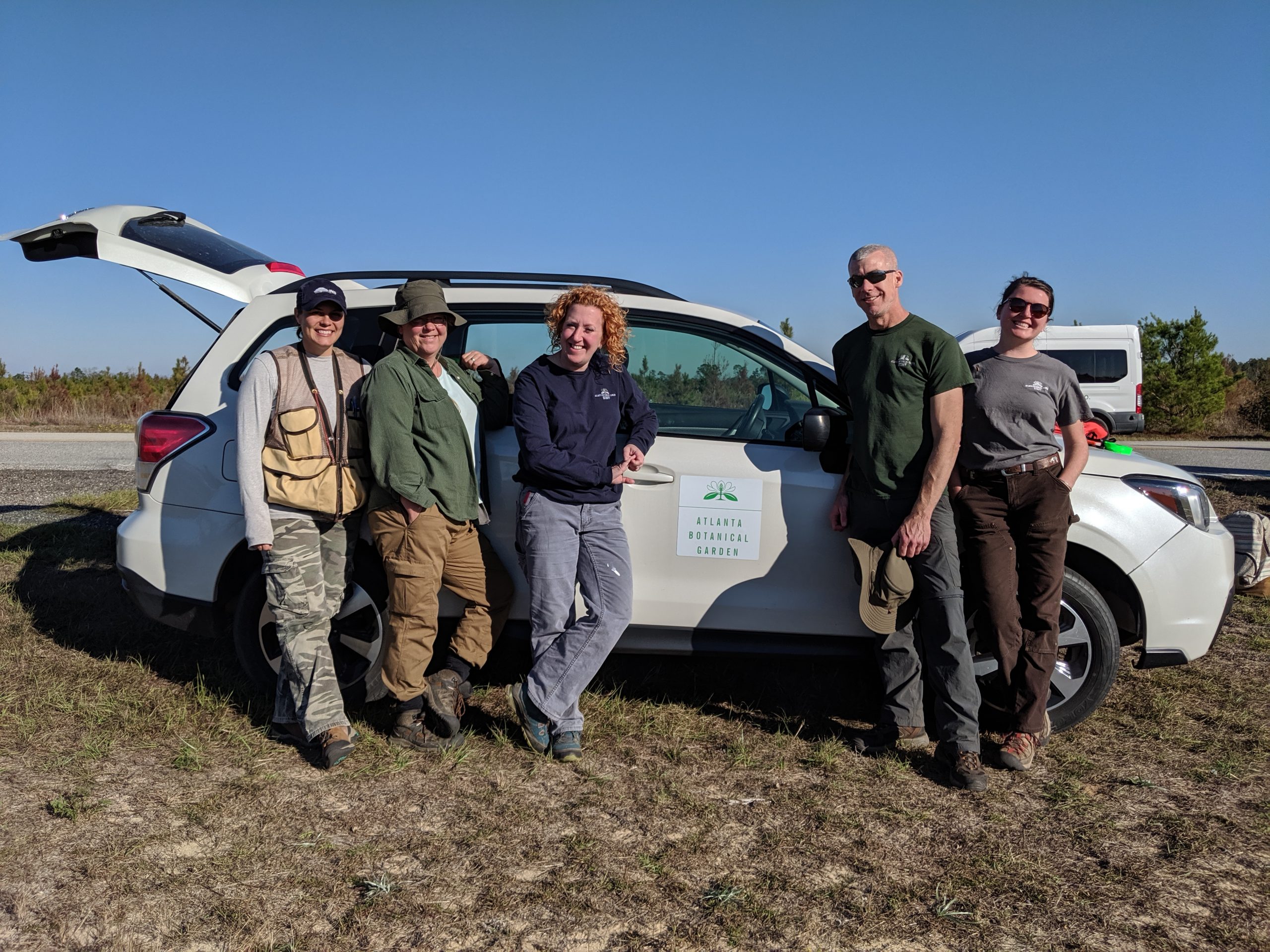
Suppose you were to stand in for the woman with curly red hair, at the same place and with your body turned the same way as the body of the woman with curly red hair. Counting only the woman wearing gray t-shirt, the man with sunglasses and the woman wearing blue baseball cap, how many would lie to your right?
1

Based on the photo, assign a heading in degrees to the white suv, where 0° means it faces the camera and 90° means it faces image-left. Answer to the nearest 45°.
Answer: approximately 270°

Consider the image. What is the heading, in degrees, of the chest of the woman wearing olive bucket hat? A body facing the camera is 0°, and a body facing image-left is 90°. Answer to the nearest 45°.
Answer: approximately 315°

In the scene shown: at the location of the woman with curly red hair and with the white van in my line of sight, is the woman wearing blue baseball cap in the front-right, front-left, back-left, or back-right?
back-left

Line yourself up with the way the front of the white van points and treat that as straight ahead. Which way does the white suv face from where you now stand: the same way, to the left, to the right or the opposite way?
the opposite way

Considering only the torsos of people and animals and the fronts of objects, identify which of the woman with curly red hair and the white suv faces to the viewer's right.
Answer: the white suv

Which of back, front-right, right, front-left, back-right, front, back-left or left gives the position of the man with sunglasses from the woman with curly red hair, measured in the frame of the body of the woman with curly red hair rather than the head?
left

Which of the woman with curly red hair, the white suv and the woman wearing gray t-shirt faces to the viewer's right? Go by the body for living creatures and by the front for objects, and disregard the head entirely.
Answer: the white suv

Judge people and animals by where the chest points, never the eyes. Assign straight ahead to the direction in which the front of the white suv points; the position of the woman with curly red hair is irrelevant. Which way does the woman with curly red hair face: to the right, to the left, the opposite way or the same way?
to the right

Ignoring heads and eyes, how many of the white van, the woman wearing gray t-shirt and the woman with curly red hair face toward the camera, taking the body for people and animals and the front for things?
2

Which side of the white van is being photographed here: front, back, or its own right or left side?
left
